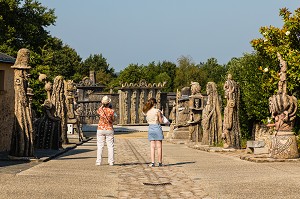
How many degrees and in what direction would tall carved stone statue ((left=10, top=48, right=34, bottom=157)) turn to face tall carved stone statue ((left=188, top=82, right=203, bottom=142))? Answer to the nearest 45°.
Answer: approximately 90° to its left

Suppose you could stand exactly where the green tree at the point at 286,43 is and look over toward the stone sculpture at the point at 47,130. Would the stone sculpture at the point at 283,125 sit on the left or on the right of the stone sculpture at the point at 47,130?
left

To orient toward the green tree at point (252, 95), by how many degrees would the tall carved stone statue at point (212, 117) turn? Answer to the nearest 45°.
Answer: approximately 135° to its right

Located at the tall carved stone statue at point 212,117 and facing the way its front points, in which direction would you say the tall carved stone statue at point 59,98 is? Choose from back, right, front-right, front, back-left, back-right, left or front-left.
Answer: front-right

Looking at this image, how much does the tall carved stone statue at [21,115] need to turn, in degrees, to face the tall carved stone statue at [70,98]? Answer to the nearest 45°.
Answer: approximately 135° to its left

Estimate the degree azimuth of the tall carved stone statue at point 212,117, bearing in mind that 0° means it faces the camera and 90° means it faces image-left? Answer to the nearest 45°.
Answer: approximately 45°

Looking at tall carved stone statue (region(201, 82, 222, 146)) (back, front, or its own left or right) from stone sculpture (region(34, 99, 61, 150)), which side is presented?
front

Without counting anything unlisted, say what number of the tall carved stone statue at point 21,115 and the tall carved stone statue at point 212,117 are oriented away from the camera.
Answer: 0

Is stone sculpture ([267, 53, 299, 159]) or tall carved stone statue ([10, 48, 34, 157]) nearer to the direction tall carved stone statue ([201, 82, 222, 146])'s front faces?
the tall carved stone statue

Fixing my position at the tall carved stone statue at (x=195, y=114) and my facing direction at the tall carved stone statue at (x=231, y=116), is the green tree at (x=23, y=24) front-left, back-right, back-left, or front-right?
back-right

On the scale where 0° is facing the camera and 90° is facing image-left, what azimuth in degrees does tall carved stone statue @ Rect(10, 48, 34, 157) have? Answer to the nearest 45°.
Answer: approximately 315°
